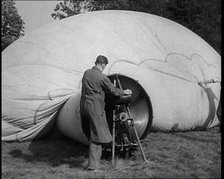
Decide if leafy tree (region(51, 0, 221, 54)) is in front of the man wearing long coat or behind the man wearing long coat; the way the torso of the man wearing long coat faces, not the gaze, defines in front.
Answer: in front

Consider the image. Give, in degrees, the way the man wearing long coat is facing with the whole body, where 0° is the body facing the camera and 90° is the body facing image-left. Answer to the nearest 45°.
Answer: approximately 225°

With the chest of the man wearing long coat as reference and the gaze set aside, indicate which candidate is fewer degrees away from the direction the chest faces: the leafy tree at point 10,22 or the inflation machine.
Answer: the inflation machine

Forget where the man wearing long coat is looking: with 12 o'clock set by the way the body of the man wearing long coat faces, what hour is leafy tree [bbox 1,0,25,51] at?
The leafy tree is roughly at 10 o'clock from the man wearing long coat.

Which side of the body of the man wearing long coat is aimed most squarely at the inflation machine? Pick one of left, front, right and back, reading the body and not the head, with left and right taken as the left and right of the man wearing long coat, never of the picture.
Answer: front
